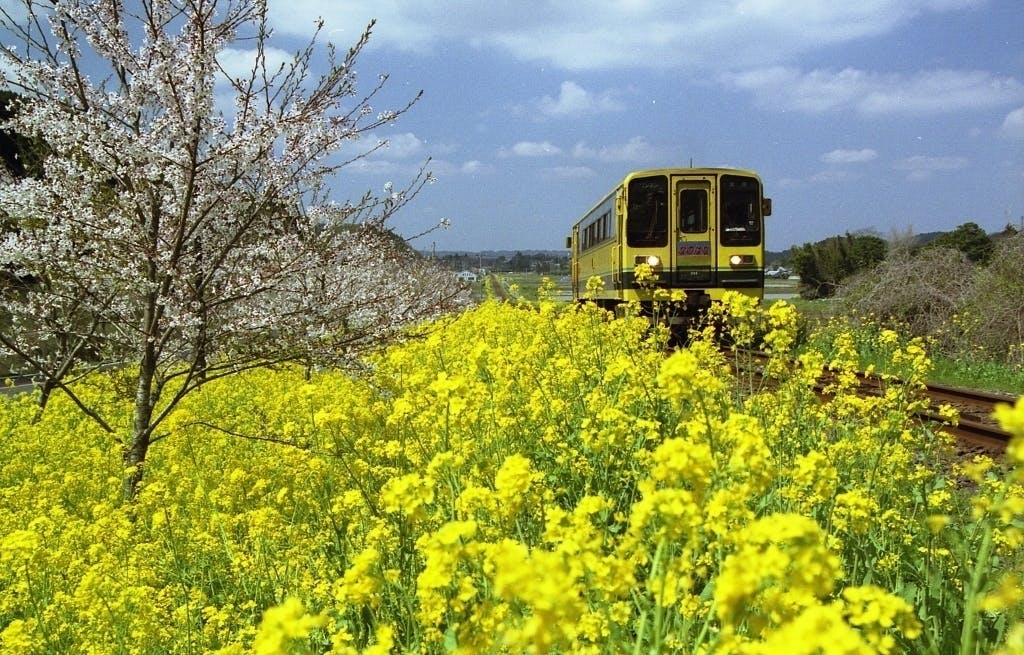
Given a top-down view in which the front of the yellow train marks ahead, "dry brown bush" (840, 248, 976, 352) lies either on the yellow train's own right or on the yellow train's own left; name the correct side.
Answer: on the yellow train's own left

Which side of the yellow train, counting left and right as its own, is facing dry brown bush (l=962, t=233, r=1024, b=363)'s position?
front

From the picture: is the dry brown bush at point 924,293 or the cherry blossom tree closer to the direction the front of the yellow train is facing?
the cherry blossom tree

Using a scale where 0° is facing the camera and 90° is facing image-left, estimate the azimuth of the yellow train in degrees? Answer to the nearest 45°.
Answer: approximately 0°

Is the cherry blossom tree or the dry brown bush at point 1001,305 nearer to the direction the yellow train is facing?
the cherry blossom tree
